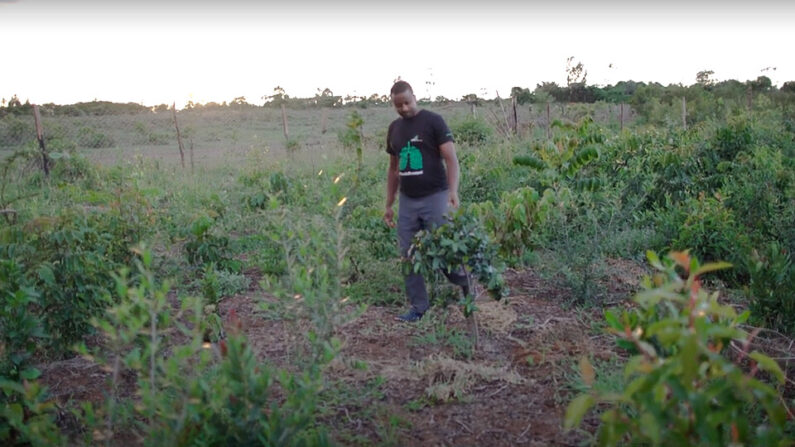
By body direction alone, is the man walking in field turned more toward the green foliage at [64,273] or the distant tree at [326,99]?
the green foliage

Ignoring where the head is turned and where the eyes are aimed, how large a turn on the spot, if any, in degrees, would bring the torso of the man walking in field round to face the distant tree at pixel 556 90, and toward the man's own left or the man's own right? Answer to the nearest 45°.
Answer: approximately 135° to the man's own right

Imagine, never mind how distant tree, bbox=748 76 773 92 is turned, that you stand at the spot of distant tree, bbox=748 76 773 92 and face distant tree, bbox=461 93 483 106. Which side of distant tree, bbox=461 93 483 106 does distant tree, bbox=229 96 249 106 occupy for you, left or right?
right

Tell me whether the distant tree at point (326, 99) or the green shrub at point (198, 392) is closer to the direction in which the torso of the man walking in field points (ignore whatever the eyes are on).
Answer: the green shrub

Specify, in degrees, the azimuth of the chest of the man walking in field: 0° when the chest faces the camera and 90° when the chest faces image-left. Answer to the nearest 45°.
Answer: approximately 45°

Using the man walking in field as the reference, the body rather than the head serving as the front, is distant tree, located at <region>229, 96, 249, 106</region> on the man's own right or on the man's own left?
on the man's own right

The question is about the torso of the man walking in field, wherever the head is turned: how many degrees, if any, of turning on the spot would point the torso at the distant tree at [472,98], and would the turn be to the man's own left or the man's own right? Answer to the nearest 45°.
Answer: approximately 135° to the man's own right

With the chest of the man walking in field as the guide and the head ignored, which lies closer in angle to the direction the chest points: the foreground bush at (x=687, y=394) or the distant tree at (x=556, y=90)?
the foreground bush

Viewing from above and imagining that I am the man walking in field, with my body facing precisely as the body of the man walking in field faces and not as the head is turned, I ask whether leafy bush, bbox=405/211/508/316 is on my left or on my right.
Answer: on my left

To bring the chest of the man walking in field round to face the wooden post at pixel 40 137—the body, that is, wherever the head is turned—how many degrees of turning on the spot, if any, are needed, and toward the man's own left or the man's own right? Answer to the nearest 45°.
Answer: approximately 90° to the man's own right

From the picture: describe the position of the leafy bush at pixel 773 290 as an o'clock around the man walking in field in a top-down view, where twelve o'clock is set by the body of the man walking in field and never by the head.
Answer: The leafy bush is roughly at 8 o'clock from the man walking in field.

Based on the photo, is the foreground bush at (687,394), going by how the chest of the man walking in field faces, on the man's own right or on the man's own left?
on the man's own left

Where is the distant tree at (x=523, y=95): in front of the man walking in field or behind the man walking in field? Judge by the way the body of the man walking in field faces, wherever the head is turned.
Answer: behind
